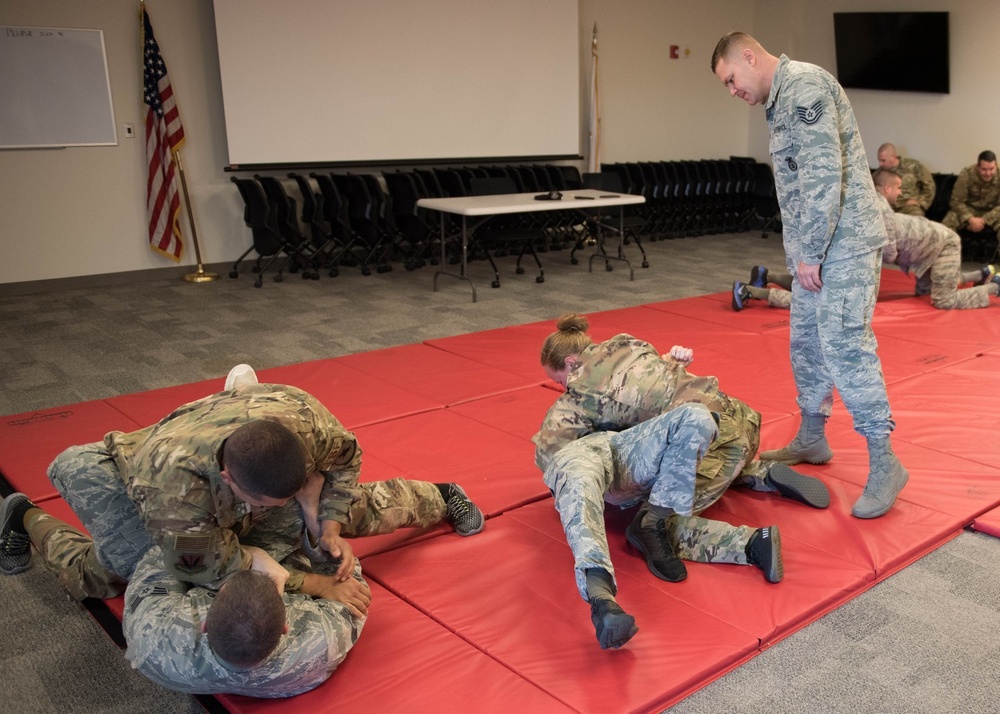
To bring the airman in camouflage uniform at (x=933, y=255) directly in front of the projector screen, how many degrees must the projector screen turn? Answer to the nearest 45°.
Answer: approximately 45° to its left

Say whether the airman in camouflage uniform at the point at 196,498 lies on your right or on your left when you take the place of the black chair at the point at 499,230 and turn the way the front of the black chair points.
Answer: on your right

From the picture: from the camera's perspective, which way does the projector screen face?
toward the camera

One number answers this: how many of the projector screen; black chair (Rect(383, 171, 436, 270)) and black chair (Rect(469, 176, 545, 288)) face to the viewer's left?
0

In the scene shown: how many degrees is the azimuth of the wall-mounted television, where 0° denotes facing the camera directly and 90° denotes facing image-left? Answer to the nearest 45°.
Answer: approximately 45°

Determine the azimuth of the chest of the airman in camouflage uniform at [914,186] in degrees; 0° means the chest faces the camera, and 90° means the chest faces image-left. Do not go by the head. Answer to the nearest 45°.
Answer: approximately 90°

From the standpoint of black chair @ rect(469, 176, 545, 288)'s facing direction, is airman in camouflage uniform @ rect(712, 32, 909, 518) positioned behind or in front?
in front

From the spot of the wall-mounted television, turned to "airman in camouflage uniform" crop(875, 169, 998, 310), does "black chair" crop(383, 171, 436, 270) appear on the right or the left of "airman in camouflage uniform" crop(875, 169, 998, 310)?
right

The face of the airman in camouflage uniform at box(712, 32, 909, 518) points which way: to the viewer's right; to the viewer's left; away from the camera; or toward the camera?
to the viewer's left

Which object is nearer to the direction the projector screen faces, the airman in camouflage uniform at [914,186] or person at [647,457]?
the person
